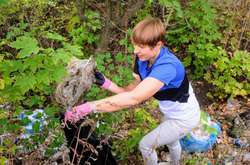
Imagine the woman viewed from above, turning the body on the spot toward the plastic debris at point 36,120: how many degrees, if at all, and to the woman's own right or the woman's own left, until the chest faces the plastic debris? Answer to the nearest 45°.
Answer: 0° — they already face it

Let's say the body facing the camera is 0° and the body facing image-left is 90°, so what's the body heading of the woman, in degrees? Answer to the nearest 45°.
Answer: approximately 90°
